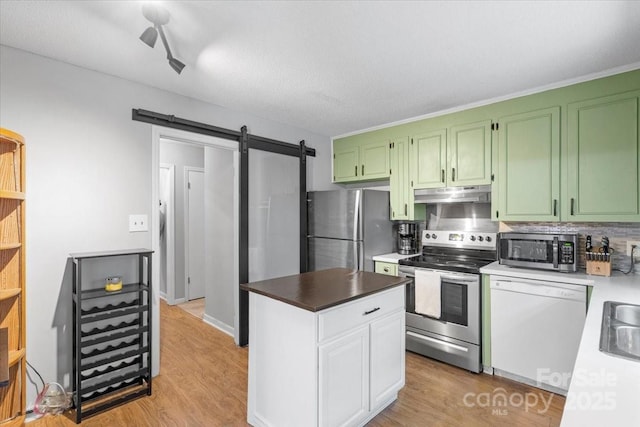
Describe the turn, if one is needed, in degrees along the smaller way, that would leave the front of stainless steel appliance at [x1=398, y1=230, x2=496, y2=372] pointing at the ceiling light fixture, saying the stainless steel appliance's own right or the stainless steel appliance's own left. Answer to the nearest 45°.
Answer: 0° — it already faces it

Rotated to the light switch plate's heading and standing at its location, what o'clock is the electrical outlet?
The electrical outlet is roughly at 10 o'clock from the light switch plate.

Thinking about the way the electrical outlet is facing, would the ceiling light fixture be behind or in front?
in front

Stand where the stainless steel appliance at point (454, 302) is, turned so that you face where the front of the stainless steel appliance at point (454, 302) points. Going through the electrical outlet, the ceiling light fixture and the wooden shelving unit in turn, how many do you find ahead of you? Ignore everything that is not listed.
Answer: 2

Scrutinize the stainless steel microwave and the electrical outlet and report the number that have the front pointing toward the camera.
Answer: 2

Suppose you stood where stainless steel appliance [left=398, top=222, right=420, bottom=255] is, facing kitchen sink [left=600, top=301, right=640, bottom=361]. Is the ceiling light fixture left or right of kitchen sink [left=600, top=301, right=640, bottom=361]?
right

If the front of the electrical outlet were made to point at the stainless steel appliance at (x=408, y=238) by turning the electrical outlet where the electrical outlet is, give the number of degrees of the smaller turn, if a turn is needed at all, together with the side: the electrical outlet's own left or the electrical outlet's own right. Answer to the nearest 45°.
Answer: approximately 90° to the electrical outlet's own right

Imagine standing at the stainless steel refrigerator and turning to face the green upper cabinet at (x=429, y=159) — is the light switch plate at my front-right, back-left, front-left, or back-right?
back-right

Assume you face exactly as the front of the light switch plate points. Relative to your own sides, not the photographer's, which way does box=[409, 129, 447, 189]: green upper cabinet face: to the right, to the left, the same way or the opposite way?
to the right

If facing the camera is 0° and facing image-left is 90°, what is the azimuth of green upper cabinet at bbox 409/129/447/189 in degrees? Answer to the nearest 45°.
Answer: approximately 45°
